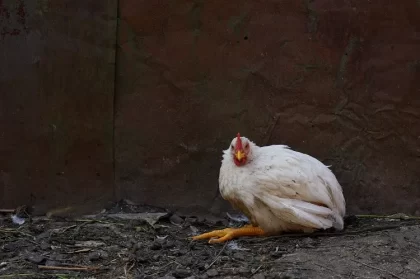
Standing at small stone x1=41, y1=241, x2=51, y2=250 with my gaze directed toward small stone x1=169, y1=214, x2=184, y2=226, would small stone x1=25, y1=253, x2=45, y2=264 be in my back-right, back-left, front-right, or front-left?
back-right

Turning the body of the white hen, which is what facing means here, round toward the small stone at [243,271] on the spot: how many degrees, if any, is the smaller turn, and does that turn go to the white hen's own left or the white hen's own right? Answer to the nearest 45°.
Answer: approximately 90° to the white hen's own left

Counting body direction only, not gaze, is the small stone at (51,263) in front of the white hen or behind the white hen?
in front

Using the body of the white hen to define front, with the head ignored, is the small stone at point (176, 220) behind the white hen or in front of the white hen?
in front

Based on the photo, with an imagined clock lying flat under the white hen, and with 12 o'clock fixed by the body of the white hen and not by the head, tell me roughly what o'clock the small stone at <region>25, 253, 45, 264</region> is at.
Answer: The small stone is roughly at 11 o'clock from the white hen.

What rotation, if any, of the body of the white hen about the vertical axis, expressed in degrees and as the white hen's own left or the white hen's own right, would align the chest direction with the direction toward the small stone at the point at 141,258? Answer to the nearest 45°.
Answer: approximately 45° to the white hen's own left

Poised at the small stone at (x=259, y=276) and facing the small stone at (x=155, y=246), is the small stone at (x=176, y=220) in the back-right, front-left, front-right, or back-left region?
front-right

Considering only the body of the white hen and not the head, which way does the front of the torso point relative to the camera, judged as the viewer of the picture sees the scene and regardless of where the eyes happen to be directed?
to the viewer's left

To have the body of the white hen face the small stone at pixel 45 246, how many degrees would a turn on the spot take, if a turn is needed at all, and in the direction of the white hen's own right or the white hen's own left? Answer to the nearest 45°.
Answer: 0° — it already faces it
